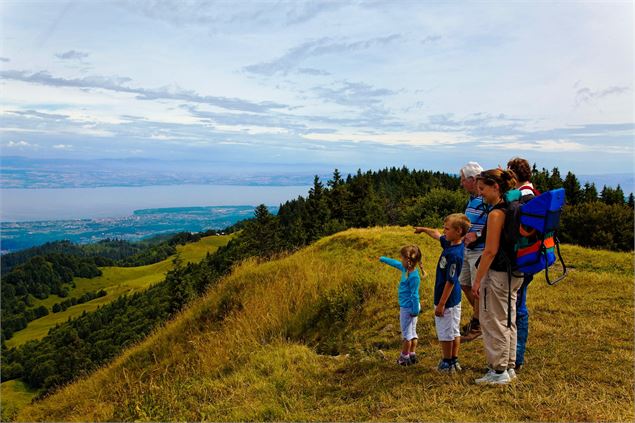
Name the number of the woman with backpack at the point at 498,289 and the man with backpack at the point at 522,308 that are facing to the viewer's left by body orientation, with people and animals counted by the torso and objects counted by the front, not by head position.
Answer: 2

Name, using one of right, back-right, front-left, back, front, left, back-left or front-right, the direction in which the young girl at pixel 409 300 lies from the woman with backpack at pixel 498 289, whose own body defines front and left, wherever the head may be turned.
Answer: front-right

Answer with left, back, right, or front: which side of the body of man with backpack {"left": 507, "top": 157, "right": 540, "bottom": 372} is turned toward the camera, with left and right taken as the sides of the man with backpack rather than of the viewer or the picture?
left

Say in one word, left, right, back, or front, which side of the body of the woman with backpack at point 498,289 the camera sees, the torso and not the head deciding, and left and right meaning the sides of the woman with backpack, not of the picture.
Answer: left

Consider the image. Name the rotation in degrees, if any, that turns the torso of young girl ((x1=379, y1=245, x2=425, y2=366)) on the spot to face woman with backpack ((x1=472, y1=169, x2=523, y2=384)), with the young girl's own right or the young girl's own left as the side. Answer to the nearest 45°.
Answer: approximately 135° to the young girl's own left

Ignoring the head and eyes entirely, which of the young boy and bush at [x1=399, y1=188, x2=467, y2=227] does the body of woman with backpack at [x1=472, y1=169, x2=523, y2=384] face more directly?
the young boy

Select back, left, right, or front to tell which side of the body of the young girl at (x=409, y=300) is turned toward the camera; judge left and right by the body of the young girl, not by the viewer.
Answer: left
